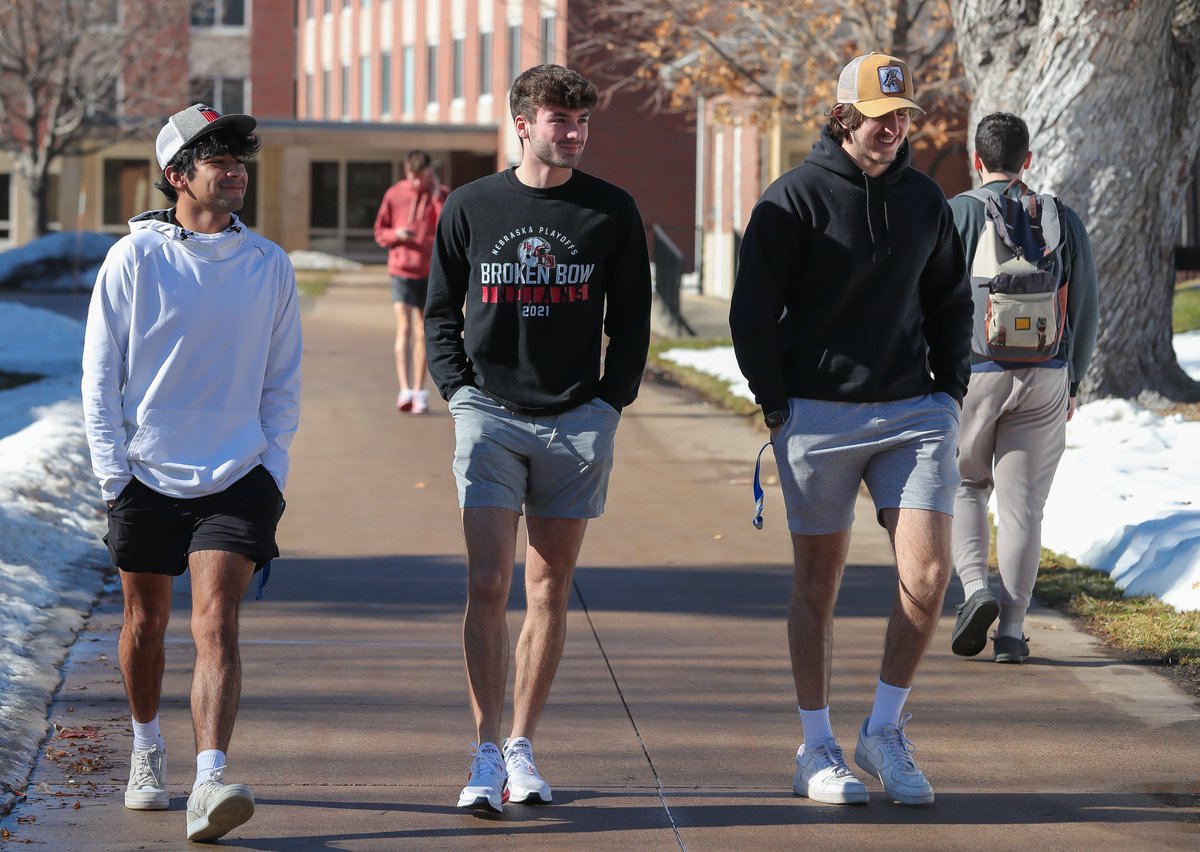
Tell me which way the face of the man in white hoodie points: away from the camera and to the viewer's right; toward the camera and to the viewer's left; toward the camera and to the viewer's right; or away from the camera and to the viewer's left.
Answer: toward the camera and to the viewer's right

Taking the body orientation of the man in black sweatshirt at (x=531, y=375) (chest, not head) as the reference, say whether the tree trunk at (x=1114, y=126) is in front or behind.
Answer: behind

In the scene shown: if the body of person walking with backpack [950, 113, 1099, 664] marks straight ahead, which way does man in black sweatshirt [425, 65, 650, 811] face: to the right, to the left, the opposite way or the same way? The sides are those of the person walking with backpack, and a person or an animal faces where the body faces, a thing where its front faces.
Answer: the opposite way

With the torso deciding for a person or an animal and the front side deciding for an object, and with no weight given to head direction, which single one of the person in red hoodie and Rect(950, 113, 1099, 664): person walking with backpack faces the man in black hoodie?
the person in red hoodie

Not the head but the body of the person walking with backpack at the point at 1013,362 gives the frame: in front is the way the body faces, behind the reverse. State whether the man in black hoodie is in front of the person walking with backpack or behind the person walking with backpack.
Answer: behind

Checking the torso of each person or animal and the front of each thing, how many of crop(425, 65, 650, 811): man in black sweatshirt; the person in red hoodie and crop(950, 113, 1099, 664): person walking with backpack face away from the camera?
1

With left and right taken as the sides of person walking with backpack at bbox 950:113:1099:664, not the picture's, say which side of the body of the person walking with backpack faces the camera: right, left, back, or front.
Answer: back

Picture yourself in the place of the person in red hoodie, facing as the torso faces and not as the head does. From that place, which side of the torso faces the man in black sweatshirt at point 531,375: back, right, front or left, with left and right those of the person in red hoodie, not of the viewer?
front

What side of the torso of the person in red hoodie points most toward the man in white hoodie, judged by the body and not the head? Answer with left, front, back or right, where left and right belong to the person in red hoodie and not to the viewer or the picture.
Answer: front

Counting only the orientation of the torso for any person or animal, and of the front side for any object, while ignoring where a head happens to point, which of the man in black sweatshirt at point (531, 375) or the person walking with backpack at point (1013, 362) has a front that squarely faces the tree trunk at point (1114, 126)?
the person walking with backpack

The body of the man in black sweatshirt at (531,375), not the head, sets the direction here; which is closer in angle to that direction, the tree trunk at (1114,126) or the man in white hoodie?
the man in white hoodie

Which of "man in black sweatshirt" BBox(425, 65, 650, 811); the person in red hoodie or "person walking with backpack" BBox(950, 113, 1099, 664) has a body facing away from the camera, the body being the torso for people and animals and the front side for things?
the person walking with backpack
